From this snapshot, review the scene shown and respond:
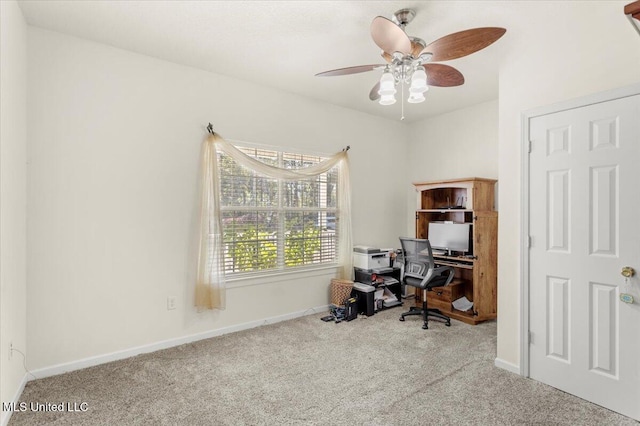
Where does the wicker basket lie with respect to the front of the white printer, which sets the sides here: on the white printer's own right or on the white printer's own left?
on the white printer's own right

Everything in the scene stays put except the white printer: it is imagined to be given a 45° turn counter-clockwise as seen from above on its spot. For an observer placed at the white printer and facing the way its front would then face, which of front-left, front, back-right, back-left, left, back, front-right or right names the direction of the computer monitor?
front

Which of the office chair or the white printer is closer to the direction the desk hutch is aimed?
the office chair

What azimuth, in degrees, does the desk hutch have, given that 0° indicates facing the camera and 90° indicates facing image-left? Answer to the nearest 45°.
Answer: approximately 45°

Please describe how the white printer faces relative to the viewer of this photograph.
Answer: facing the viewer and to the right of the viewer

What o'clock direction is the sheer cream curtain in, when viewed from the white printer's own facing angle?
The sheer cream curtain is roughly at 3 o'clock from the white printer.

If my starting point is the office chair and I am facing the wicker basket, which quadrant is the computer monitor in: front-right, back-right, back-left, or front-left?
back-right

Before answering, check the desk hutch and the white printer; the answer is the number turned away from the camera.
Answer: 0

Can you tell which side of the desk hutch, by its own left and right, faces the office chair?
front

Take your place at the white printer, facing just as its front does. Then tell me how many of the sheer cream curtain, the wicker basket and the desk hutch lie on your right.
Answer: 2
